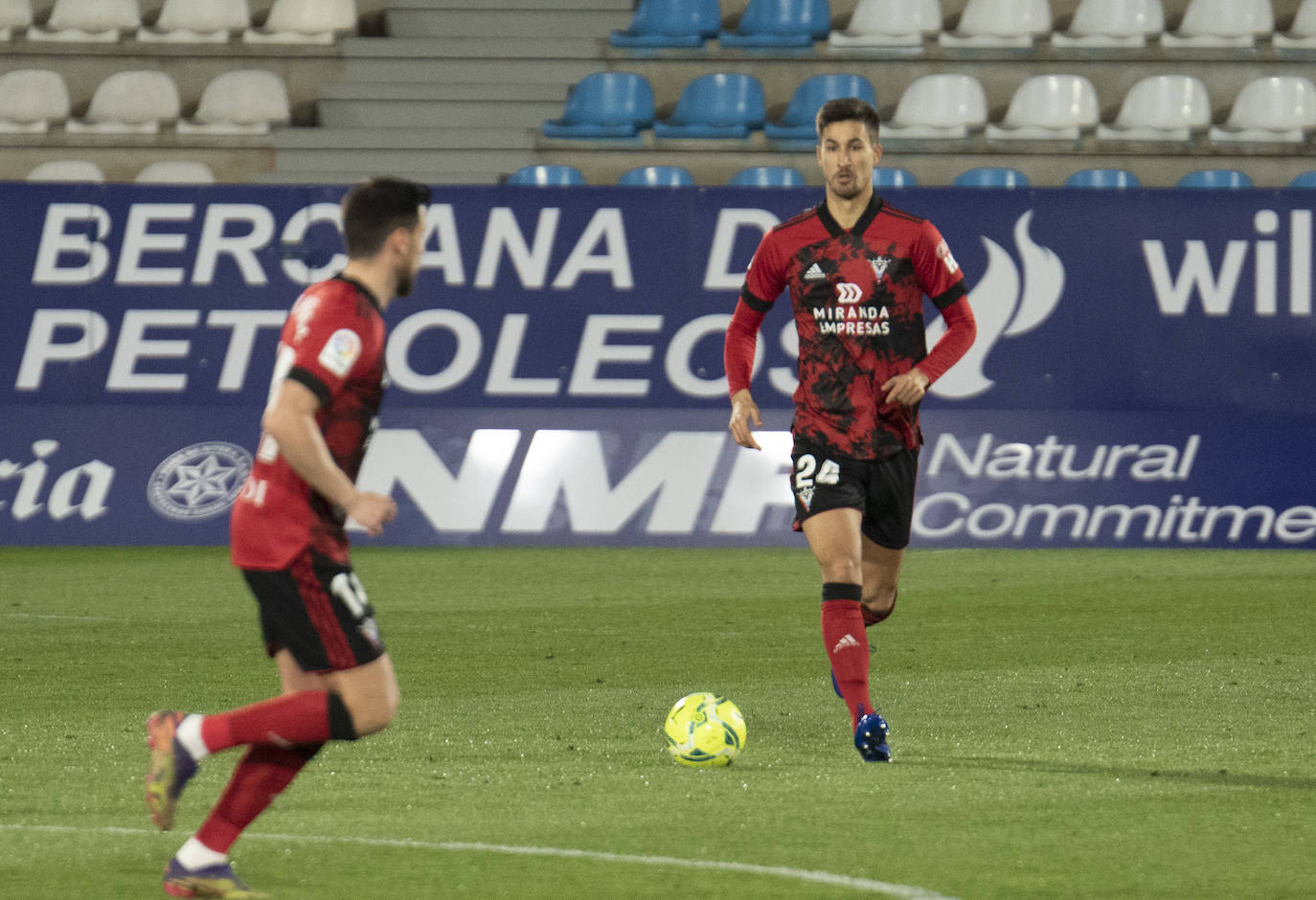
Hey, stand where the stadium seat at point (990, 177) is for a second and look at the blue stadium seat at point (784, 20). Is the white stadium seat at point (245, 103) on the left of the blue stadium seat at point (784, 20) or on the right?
left

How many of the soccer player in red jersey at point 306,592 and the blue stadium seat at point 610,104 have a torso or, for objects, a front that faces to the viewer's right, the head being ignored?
1

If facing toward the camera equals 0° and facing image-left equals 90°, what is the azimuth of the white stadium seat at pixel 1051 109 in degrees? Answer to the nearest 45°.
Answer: approximately 45°

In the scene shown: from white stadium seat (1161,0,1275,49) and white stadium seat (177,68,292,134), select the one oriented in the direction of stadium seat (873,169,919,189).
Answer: white stadium seat (1161,0,1275,49)

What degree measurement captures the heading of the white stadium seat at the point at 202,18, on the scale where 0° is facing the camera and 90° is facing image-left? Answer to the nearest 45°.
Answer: approximately 45°

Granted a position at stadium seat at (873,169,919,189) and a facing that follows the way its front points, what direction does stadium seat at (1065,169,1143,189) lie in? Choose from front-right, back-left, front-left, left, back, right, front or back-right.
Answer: left

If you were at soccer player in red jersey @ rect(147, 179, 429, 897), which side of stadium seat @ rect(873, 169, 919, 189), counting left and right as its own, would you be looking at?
front

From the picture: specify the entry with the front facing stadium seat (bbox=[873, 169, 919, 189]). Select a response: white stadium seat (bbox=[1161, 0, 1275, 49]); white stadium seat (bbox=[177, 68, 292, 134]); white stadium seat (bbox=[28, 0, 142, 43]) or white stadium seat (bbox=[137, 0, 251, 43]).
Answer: white stadium seat (bbox=[1161, 0, 1275, 49])

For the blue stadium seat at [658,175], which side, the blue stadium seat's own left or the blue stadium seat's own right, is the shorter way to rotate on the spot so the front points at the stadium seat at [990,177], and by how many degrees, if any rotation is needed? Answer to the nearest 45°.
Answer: approximately 90° to the blue stadium seat's own left

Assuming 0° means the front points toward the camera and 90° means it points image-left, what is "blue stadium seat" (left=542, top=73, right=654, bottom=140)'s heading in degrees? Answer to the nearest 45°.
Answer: approximately 45°

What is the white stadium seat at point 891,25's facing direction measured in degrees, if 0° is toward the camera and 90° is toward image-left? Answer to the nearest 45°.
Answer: approximately 45°

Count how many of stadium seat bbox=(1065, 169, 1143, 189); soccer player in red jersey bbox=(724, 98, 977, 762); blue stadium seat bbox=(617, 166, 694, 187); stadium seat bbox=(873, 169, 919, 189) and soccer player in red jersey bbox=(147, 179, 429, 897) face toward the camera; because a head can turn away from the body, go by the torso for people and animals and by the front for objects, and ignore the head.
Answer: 4

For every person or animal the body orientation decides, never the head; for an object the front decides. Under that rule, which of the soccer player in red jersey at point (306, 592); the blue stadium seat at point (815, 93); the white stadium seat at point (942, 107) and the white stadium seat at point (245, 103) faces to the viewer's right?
the soccer player in red jersey

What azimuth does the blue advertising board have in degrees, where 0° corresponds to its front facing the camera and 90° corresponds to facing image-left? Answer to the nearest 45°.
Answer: approximately 0°
